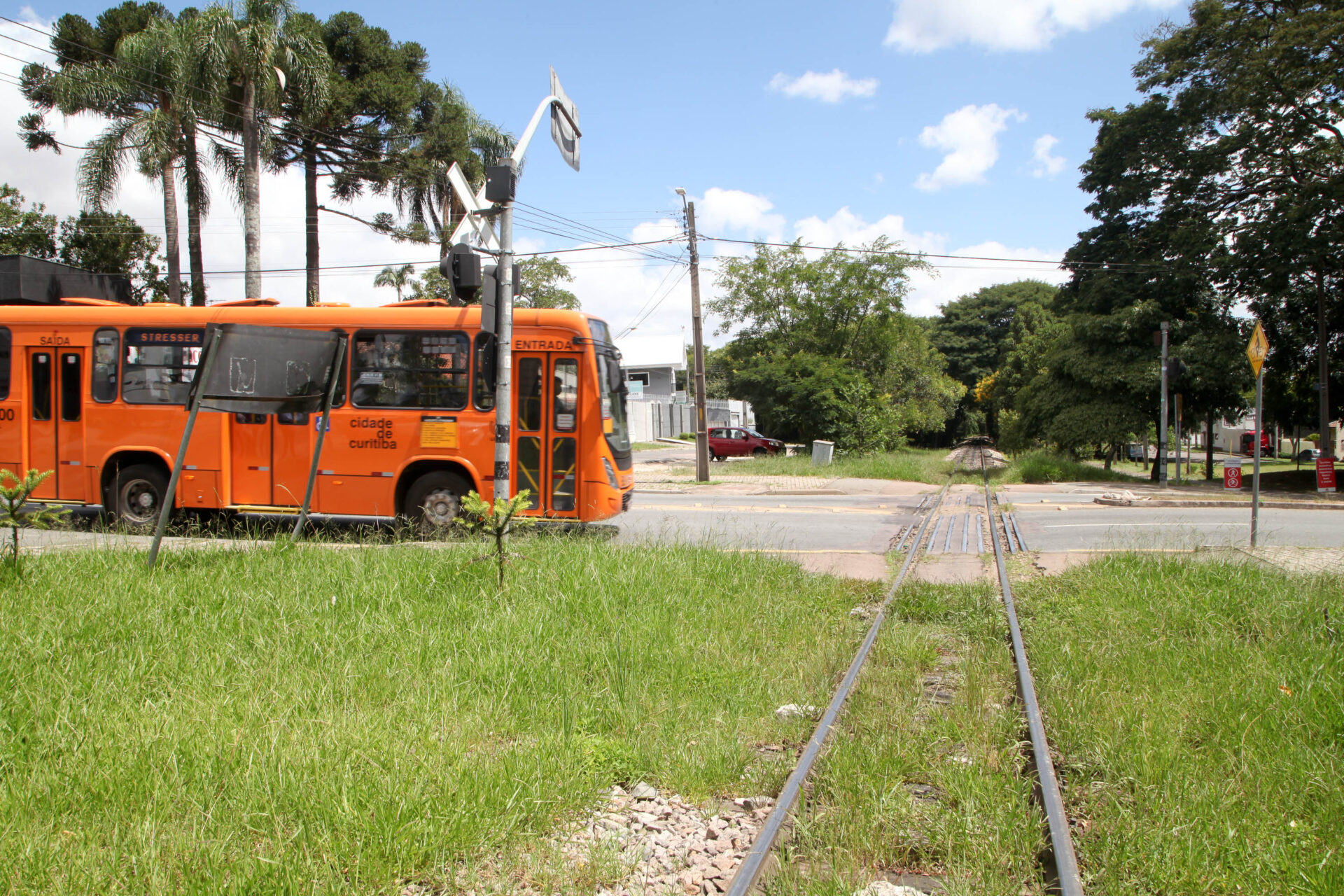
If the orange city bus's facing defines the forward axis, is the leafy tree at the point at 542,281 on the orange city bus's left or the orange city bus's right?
on its left

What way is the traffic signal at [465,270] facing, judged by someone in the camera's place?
facing away from the viewer and to the left of the viewer

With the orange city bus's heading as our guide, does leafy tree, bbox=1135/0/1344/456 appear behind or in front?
in front

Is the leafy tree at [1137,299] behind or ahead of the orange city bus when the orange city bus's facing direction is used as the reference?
ahead

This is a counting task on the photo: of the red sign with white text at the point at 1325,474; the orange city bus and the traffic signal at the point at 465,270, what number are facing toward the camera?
1

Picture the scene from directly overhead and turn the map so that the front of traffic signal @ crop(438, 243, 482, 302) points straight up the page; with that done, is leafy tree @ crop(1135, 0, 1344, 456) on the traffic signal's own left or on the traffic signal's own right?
on the traffic signal's own right

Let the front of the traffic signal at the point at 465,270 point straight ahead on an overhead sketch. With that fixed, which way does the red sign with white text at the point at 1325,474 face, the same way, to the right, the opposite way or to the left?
to the left

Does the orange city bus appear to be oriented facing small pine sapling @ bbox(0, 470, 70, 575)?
no

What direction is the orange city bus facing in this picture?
to the viewer's right

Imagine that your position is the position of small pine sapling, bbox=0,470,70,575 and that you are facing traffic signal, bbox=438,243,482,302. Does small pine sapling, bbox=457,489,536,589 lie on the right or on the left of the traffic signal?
right

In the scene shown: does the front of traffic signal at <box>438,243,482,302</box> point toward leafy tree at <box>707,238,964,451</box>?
no

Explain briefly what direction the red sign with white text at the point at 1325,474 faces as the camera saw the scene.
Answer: facing the viewer

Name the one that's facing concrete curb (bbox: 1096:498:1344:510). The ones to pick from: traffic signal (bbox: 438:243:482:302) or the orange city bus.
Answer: the orange city bus

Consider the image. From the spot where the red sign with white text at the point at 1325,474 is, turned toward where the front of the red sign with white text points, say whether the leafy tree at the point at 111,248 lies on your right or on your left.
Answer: on your right

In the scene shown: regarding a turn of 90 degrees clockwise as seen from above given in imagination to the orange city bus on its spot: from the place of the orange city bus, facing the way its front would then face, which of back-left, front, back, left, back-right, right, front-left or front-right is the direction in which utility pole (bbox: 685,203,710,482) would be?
back-left

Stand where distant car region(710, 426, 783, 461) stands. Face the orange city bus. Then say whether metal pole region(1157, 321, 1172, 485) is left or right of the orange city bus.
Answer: left
